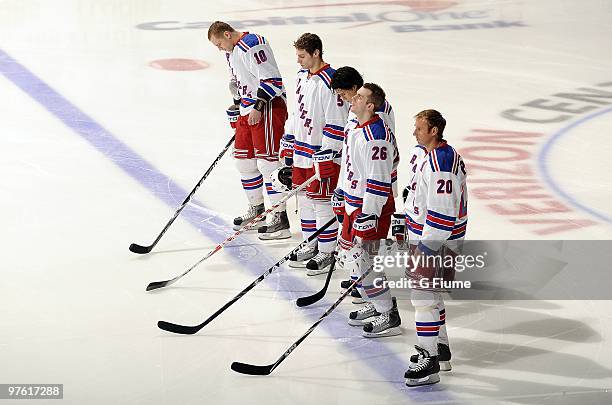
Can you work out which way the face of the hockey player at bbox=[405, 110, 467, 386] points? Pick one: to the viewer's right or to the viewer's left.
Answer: to the viewer's left

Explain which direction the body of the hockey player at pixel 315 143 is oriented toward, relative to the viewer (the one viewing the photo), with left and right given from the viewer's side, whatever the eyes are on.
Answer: facing the viewer and to the left of the viewer

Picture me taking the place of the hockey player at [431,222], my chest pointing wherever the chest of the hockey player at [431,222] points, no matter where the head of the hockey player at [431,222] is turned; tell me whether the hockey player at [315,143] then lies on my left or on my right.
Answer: on my right

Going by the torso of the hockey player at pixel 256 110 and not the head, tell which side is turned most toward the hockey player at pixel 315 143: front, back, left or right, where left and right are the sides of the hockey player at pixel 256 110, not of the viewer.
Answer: left

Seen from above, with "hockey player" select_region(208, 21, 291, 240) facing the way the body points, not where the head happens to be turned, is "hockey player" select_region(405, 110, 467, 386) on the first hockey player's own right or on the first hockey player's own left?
on the first hockey player's own left

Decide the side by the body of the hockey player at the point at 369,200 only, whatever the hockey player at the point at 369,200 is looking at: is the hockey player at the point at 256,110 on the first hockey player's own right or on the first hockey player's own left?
on the first hockey player's own right

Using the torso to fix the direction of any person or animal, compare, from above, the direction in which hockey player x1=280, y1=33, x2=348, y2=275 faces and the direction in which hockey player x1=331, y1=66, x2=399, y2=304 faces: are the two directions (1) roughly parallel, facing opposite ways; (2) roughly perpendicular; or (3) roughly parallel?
roughly parallel
